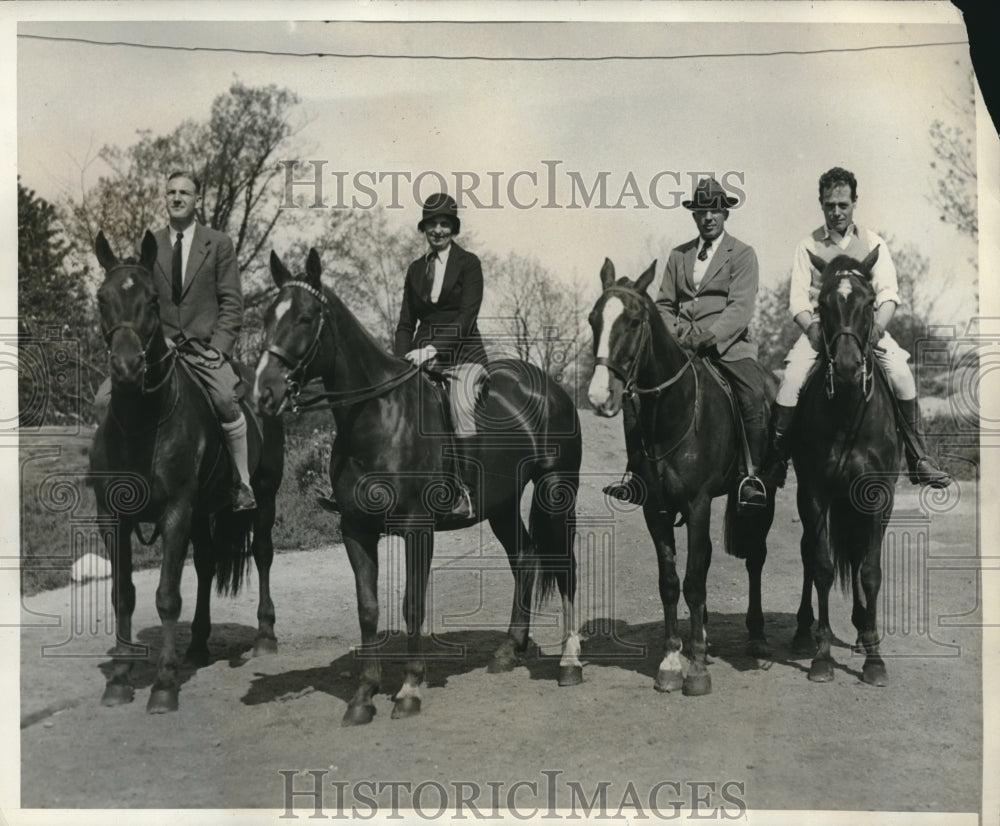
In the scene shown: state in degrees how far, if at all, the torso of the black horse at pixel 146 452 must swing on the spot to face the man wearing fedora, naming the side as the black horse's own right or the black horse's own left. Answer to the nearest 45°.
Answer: approximately 135° to the black horse's own left

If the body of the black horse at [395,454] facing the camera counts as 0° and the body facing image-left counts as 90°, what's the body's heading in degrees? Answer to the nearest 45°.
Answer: approximately 45°

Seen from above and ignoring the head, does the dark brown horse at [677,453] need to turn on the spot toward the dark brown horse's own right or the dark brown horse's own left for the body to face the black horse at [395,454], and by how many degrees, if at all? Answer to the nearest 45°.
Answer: approximately 45° to the dark brown horse's own right

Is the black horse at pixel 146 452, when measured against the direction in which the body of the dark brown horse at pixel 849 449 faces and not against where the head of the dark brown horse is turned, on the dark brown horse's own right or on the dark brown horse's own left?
on the dark brown horse's own right

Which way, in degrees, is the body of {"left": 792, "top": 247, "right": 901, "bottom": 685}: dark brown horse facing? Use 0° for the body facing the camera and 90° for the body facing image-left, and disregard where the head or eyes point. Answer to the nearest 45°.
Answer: approximately 0°

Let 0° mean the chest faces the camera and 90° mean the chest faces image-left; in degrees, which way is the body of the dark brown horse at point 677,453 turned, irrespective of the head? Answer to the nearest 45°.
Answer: approximately 45°

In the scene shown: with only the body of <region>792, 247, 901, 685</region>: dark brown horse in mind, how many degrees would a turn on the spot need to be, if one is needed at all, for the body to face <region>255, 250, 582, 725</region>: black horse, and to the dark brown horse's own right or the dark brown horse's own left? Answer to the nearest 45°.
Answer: approximately 45° to the dark brown horse's own right

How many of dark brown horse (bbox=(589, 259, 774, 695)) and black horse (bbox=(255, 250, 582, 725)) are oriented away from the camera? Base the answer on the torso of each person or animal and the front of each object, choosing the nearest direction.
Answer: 0

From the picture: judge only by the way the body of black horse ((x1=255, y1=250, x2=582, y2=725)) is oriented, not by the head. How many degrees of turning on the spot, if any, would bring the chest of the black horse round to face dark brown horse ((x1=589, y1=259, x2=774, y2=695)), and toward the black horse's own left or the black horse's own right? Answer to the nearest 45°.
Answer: approximately 135° to the black horse's own left

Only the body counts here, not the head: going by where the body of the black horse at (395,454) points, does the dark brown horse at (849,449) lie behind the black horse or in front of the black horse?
behind
